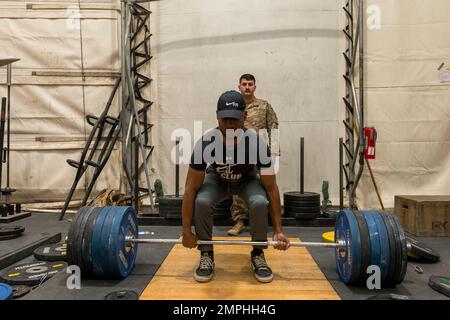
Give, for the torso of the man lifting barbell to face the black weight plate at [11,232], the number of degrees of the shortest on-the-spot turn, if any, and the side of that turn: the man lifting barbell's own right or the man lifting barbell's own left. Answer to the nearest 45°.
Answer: approximately 135° to the man lifting barbell's own right

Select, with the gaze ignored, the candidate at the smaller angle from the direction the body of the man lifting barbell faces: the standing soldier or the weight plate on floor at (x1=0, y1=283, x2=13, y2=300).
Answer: the weight plate on floor

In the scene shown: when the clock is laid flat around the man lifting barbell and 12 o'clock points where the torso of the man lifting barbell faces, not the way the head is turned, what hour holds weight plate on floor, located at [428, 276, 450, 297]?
The weight plate on floor is roughly at 9 o'clock from the man lifting barbell.

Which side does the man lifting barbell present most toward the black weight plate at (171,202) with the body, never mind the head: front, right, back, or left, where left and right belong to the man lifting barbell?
back

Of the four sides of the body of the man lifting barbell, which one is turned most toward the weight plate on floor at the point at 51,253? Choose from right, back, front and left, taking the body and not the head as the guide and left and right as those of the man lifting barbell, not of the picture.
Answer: right

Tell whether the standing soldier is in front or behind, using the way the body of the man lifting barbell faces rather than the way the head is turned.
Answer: behind

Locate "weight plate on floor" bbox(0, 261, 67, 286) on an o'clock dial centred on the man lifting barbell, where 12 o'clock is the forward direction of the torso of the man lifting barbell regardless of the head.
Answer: The weight plate on floor is roughly at 3 o'clock from the man lifting barbell.
